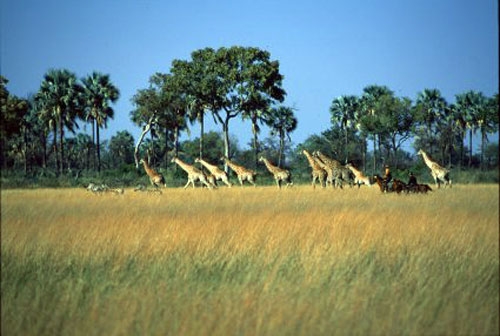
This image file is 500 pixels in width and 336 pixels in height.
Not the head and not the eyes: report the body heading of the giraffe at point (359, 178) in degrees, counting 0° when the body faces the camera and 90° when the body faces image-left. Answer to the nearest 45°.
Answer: approximately 90°

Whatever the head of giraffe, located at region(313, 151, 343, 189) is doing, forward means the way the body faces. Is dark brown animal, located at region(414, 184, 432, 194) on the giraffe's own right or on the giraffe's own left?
on the giraffe's own left

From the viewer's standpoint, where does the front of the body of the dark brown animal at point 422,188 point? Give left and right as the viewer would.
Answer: facing to the left of the viewer

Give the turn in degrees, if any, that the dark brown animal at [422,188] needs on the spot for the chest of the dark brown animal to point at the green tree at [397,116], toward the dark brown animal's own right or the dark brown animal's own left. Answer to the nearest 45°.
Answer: approximately 90° to the dark brown animal's own right

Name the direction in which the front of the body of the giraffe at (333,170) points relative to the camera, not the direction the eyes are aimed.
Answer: to the viewer's left

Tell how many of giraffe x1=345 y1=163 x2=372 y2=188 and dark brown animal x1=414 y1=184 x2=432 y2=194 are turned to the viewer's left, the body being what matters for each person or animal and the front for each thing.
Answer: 2

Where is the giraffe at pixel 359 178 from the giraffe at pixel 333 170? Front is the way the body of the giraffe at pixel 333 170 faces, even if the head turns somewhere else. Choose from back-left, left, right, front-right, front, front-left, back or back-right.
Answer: back

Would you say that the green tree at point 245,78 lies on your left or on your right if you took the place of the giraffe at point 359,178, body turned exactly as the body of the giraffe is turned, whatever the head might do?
on your right
